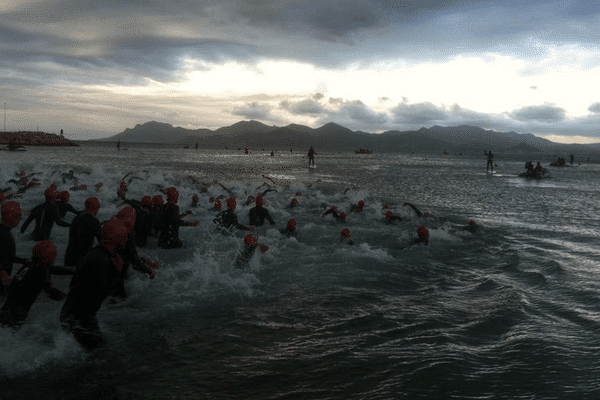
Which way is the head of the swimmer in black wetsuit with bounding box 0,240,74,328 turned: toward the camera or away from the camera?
away from the camera

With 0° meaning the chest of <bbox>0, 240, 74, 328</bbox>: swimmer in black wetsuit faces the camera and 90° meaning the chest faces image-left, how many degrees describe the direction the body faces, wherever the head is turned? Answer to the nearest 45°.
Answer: approximately 225°

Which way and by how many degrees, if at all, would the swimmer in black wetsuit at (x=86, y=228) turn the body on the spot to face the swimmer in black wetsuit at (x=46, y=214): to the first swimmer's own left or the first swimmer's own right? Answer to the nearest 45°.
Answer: approximately 45° to the first swimmer's own left

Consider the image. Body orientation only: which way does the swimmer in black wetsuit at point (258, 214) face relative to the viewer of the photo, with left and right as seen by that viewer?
facing away from the viewer and to the right of the viewer

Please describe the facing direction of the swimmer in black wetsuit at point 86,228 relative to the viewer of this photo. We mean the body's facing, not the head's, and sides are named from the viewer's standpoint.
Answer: facing away from the viewer and to the right of the viewer
